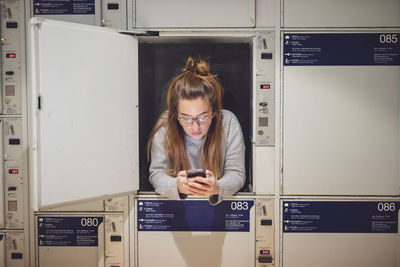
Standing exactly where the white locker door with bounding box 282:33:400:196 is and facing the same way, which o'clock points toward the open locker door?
The open locker door is roughly at 2 o'clock from the white locker door.

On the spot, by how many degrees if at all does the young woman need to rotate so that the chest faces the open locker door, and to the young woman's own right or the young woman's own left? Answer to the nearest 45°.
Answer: approximately 45° to the young woman's own right

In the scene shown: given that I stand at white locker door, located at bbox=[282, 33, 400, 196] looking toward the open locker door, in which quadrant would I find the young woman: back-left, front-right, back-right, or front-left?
front-right

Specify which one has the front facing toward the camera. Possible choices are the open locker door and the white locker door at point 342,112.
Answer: the white locker door

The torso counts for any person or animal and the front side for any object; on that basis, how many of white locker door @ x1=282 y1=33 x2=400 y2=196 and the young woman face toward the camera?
2

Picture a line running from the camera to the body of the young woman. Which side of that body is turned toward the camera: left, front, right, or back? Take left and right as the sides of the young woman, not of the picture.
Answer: front

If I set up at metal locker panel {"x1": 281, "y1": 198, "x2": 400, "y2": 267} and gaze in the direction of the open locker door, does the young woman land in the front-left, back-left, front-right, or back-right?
front-right

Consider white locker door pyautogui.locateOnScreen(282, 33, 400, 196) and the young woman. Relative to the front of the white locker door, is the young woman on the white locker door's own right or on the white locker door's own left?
on the white locker door's own right

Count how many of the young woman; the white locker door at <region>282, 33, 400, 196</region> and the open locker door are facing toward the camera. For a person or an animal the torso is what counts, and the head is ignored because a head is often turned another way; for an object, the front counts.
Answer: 2
